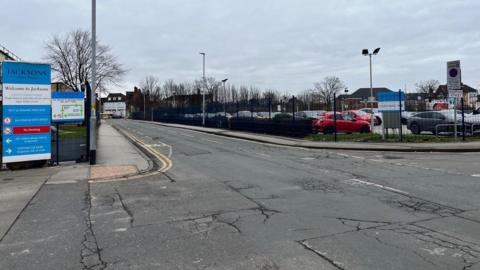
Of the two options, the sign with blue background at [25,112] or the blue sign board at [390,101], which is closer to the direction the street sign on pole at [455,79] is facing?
the sign with blue background

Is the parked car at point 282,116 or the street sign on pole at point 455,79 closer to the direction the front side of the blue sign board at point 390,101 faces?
the street sign on pole

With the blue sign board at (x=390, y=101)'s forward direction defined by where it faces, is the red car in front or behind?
behind

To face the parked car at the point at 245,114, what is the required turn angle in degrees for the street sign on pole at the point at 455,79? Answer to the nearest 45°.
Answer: approximately 135° to its right

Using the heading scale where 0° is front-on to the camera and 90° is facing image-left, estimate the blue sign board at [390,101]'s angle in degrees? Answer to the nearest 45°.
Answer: approximately 0°

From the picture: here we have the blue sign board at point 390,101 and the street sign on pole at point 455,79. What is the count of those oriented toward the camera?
2
